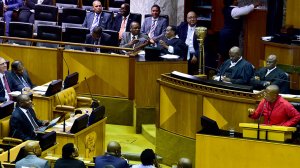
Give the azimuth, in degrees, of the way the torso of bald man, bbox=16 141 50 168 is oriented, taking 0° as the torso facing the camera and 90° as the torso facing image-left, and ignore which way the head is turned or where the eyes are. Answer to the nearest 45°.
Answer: approximately 225°

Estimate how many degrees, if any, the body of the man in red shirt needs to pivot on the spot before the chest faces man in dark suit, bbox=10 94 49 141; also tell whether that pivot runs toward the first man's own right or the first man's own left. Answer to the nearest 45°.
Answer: approximately 45° to the first man's own right

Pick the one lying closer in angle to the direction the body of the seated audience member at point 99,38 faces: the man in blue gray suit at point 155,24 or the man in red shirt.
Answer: the man in red shirt

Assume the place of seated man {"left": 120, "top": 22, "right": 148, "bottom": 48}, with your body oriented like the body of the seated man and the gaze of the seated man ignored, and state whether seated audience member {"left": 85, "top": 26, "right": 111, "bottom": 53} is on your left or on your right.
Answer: on your right

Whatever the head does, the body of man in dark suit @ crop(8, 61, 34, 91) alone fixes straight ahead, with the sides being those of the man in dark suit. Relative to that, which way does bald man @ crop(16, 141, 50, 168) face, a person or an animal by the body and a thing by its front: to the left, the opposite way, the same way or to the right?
to the left

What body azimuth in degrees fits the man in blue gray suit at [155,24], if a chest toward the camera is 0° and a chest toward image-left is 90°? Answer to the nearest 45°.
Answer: approximately 0°
